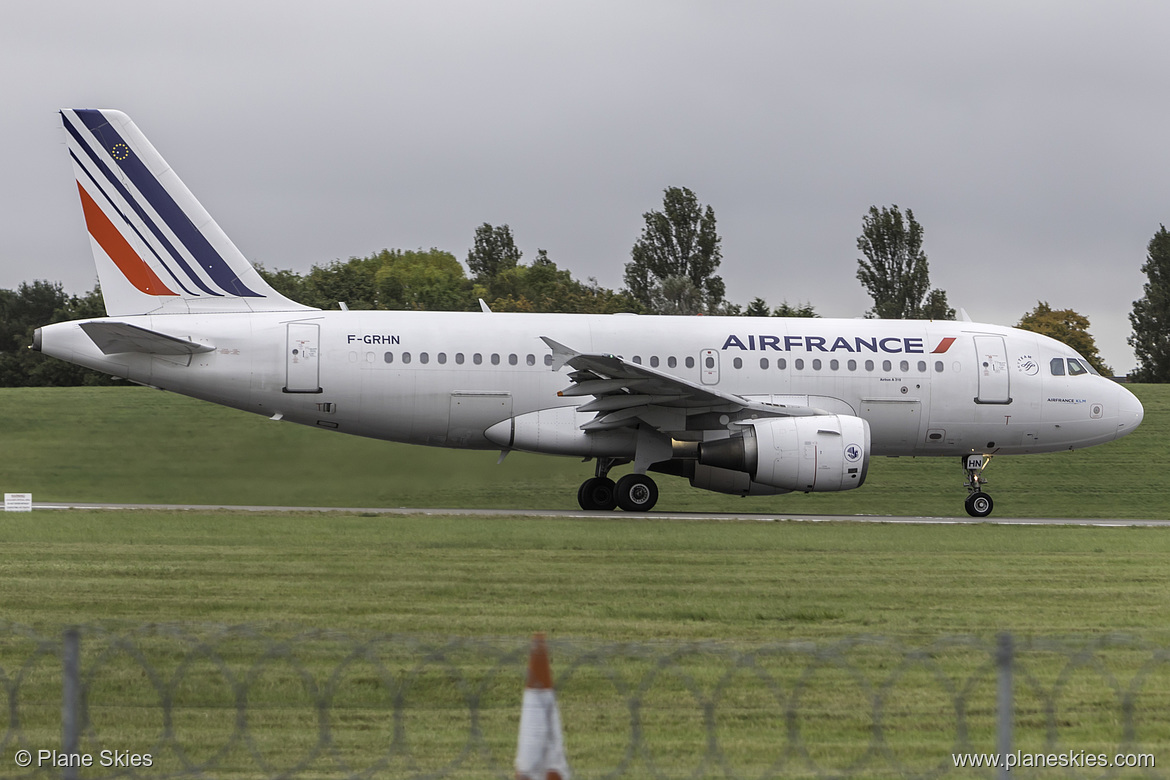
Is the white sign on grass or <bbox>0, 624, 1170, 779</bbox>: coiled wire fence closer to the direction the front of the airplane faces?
the coiled wire fence

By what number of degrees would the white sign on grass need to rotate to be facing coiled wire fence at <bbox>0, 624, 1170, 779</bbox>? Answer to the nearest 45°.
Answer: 0° — it already faces it

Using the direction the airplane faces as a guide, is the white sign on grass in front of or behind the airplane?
behind

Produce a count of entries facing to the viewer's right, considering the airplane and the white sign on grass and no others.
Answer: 1

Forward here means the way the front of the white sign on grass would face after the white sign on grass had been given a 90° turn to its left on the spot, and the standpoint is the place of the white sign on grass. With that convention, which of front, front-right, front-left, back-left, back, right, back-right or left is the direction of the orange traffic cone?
right

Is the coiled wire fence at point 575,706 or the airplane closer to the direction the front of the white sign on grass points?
the coiled wire fence

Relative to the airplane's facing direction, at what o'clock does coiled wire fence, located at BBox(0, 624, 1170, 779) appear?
The coiled wire fence is roughly at 3 o'clock from the airplane.

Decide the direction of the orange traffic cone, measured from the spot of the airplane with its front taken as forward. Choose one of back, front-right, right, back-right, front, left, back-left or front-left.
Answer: right

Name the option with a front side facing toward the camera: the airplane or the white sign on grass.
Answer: the white sign on grass

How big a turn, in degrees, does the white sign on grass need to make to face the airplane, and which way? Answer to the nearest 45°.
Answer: approximately 90° to its left

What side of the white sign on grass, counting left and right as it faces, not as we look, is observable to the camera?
front

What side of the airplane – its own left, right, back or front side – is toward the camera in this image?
right
